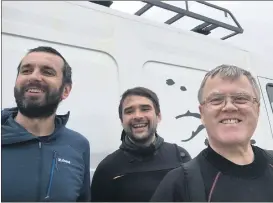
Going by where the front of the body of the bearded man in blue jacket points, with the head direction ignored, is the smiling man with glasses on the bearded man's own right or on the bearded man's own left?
on the bearded man's own left

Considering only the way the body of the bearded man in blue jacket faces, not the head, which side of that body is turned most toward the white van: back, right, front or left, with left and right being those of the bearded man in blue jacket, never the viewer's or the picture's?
back

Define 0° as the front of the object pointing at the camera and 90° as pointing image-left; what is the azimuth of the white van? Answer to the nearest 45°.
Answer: approximately 225°

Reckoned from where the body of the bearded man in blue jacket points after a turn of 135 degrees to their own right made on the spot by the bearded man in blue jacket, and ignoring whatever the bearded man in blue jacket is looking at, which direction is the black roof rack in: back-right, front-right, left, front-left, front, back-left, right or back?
front-right

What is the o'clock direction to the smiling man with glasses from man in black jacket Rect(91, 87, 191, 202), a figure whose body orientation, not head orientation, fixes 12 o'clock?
The smiling man with glasses is roughly at 11 o'clock from the man in black jacket.

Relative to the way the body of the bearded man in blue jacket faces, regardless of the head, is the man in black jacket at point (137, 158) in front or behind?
behind

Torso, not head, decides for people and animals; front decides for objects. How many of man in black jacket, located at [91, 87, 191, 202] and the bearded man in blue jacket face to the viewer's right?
0

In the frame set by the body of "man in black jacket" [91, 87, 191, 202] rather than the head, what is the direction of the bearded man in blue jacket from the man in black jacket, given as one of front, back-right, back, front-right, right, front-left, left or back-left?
front-right

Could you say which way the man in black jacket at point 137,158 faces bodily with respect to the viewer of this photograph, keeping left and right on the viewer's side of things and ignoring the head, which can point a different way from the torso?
facing the viewer

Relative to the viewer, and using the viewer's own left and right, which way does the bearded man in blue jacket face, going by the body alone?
facing the viewer and to the left of the viewer
